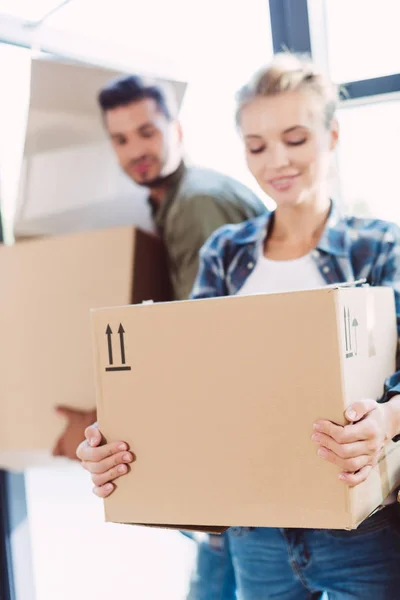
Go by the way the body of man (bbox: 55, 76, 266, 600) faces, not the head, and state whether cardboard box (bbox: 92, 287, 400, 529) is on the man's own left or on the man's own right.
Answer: on the man's own left

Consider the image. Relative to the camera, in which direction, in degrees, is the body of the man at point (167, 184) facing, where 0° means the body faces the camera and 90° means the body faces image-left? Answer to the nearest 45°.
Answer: approximately 45°
